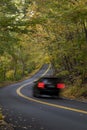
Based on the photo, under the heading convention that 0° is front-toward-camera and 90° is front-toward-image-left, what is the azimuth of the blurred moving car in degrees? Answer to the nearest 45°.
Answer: approximately 135°
